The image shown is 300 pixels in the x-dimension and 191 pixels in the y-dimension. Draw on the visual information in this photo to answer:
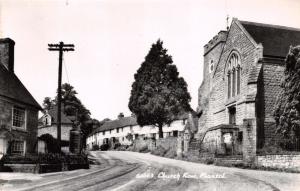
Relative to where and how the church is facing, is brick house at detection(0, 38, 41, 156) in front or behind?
in front

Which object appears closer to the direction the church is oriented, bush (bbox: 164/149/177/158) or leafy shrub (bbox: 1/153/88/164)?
the leafy shrub

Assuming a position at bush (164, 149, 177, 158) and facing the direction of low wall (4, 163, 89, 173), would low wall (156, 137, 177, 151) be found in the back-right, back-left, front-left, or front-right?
back-right

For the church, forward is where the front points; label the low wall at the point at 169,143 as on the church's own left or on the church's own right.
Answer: on the church's own right

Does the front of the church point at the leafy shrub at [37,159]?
yes

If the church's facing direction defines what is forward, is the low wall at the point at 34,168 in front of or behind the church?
in front

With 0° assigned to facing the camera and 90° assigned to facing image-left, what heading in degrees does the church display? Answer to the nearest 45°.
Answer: approximately 45°

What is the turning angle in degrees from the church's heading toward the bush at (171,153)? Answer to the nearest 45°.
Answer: approximately 90° to its right

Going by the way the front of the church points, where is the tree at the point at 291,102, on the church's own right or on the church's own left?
on the church's own left

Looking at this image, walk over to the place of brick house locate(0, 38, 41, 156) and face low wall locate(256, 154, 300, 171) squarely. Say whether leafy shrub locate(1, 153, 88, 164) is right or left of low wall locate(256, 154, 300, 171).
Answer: right
